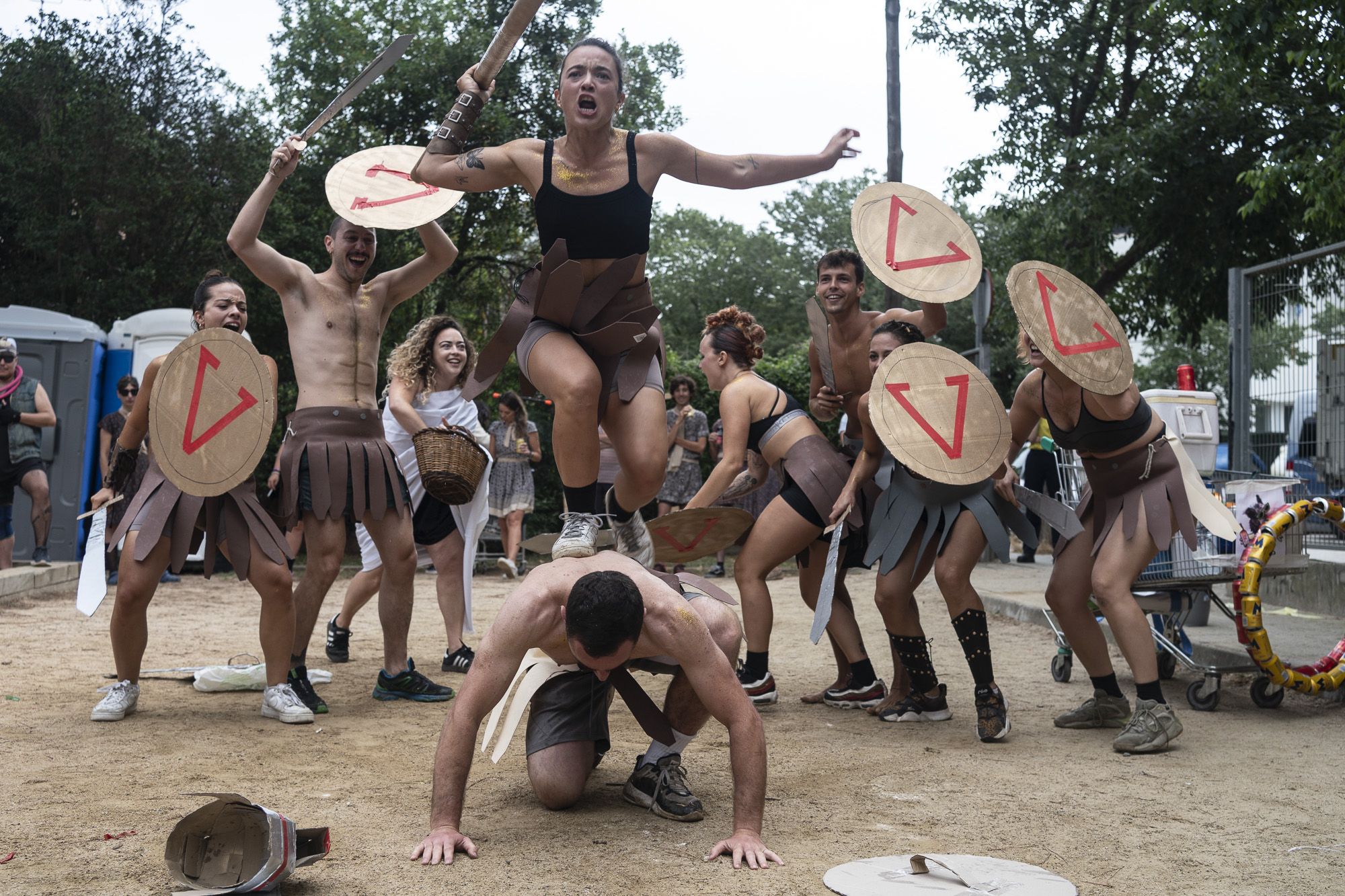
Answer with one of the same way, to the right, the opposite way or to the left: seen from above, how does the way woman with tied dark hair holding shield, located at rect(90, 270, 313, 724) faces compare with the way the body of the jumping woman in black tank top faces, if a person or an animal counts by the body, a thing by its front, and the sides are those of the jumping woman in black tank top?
the same way

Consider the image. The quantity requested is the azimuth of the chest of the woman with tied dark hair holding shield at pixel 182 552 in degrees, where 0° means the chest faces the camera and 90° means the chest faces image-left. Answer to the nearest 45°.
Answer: approximately 0°

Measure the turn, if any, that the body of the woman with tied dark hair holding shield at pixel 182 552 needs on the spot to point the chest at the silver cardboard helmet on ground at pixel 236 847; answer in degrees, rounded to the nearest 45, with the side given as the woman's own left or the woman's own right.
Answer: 0° — they already face it

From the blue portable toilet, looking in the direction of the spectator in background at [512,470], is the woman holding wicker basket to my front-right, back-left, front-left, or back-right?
front-right

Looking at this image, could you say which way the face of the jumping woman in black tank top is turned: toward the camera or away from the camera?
toward the camera

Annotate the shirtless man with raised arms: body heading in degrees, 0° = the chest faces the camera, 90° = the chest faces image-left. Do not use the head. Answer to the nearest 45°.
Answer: approximately 315°

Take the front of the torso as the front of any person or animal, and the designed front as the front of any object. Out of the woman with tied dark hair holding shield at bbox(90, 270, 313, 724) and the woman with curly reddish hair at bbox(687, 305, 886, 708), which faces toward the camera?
the woman with tied dark hair holding shield at bbox(90, 270, 313, 724)

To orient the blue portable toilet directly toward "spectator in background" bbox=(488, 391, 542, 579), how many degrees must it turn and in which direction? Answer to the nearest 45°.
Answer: approximately 45° to its left

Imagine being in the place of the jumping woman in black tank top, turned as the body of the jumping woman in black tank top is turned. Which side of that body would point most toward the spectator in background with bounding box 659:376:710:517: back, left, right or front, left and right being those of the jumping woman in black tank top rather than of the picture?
back

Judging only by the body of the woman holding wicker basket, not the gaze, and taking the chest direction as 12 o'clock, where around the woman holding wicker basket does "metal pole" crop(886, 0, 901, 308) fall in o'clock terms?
The metal pole is roughly at 9 o'clock from the woman holding wicker basket.

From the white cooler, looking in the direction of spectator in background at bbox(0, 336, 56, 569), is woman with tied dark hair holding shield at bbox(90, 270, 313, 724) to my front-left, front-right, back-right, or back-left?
front-left

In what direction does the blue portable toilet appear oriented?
toward the camera

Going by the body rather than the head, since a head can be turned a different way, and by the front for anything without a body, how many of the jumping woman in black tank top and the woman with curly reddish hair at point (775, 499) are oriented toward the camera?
1

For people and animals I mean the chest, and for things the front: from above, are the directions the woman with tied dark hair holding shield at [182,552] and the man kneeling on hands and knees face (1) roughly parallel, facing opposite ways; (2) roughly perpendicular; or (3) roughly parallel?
roughly parallel

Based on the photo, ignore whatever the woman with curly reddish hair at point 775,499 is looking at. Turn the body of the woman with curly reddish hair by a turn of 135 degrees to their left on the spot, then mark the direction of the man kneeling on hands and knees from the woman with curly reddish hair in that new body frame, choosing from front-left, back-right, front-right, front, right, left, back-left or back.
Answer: front-right

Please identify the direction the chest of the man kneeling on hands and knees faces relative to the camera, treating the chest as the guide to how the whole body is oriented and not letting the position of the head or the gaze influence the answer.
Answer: toward the camera

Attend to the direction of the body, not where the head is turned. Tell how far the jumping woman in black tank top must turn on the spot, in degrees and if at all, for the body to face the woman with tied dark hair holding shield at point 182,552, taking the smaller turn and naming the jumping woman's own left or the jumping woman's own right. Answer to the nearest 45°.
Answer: approximately 135° to the jumping woman's own right

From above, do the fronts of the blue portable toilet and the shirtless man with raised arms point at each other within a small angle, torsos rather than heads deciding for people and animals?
no

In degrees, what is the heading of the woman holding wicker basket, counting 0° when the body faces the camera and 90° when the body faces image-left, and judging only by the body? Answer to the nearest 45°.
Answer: approximately 315°

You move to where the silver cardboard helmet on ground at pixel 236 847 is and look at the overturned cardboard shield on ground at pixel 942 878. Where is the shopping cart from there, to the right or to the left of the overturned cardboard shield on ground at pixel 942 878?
left

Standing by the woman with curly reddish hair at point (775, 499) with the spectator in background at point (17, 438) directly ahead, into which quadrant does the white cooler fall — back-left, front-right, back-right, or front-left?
back-right
